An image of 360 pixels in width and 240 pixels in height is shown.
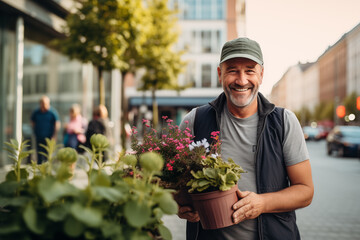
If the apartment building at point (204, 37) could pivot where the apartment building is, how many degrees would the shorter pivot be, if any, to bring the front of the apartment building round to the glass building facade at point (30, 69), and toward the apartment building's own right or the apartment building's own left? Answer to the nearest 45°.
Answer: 0° — it already faces it

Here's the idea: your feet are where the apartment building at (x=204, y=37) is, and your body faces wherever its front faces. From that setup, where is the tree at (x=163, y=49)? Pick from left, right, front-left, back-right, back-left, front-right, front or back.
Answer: front

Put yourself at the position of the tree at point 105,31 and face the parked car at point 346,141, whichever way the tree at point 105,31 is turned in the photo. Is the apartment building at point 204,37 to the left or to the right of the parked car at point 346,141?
left

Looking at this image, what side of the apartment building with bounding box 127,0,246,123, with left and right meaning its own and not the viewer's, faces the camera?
front

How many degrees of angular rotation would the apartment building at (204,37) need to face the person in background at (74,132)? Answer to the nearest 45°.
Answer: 0° — it already faces them

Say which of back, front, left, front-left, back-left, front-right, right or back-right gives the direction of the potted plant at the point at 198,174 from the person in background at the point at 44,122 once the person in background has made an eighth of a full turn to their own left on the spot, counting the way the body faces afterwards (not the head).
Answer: front-right

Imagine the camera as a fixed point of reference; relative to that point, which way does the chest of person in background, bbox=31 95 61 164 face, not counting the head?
toward the camera

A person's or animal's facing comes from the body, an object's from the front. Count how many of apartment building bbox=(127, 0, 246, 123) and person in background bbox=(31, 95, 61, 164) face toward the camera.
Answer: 2

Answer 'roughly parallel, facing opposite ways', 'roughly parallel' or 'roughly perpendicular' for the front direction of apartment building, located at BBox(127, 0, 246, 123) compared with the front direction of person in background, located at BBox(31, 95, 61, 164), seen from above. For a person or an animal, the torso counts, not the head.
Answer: roughly parallel

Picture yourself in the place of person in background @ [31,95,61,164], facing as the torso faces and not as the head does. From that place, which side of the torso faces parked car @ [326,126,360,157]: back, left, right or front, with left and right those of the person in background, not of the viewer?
left

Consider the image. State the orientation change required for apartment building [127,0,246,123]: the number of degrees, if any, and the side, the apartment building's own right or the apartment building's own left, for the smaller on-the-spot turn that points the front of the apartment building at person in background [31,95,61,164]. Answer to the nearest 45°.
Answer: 0° — it already faces them

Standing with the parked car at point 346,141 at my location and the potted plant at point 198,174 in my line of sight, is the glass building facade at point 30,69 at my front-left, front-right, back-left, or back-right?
front-right

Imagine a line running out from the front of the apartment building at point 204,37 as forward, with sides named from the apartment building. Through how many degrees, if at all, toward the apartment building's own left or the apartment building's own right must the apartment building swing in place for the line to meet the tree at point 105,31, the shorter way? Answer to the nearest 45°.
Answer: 0° — it already faces it

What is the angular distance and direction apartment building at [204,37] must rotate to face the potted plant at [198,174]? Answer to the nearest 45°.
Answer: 0° — it already faces it
